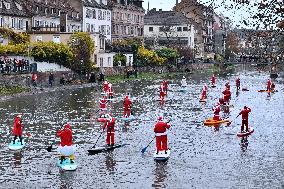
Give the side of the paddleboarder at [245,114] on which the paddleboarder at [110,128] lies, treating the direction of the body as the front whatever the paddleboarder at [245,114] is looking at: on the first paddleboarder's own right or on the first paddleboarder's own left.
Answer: on the first paddleboarder's own left

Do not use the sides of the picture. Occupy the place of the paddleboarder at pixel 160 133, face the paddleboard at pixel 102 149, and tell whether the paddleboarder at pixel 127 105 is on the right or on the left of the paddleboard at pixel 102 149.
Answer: right

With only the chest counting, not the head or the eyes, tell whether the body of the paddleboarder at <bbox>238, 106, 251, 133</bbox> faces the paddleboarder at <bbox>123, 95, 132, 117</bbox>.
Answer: no

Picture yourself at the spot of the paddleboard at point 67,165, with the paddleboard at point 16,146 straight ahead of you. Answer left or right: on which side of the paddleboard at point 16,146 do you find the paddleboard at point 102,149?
right
